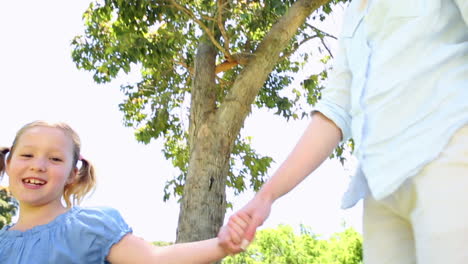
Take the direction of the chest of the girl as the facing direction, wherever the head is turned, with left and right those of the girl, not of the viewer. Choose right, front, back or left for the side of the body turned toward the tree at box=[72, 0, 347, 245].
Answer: back

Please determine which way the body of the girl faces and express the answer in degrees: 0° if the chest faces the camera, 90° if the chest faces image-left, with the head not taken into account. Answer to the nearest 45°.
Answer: approximately 0°
